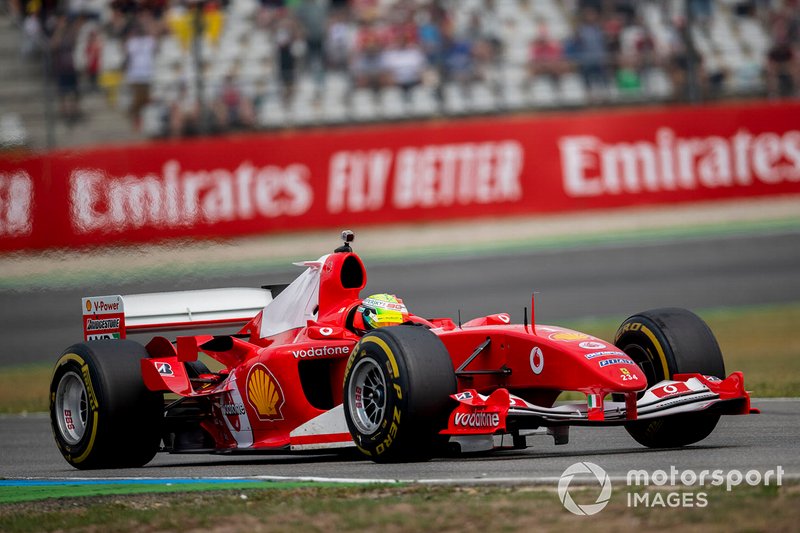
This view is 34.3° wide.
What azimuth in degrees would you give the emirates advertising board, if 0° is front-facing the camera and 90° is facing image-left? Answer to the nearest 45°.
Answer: approximately 0°

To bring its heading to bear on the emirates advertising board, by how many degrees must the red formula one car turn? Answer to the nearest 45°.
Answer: approximately 135° to its left

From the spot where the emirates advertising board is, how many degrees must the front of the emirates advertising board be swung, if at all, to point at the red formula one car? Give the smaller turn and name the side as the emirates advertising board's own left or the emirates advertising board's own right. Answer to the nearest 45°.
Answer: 0° — it already faces it

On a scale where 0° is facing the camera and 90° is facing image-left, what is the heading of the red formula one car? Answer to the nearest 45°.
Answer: approximately 315°
